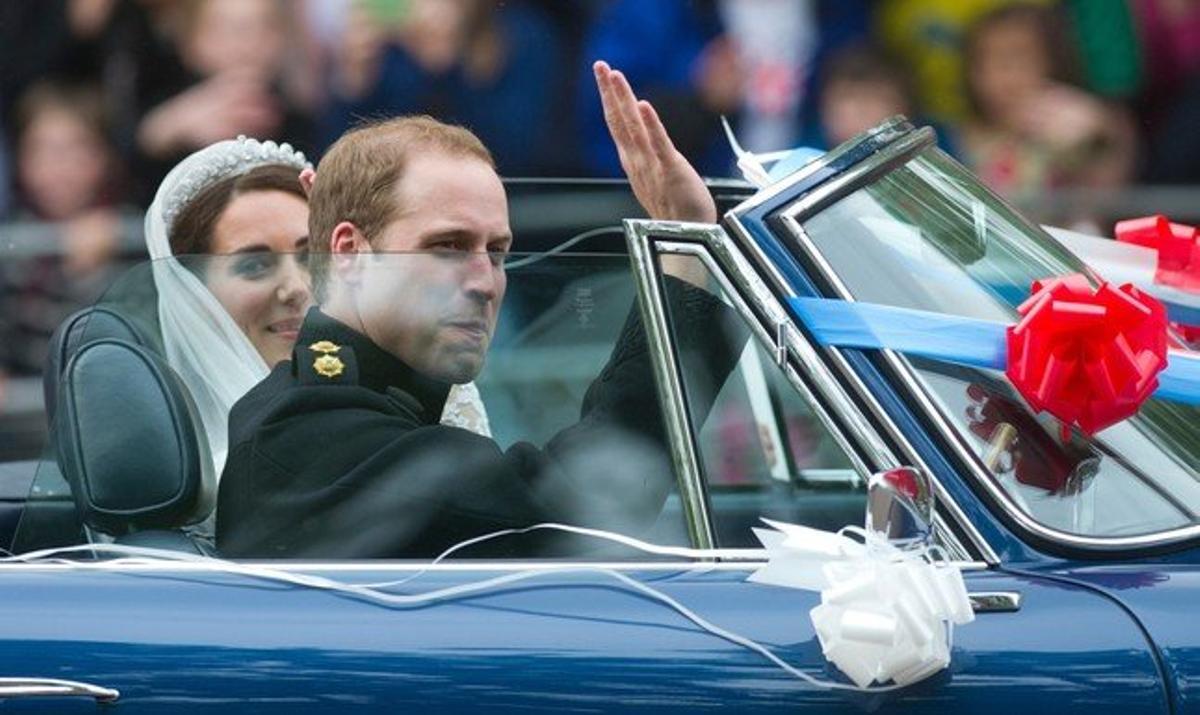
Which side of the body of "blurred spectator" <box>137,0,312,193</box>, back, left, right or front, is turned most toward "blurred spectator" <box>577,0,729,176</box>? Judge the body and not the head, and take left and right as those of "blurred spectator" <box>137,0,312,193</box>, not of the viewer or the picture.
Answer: left

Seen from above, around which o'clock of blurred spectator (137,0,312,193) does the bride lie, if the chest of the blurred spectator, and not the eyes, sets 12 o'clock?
The bride is roughly at 12 o'clock from the blurred spectator.

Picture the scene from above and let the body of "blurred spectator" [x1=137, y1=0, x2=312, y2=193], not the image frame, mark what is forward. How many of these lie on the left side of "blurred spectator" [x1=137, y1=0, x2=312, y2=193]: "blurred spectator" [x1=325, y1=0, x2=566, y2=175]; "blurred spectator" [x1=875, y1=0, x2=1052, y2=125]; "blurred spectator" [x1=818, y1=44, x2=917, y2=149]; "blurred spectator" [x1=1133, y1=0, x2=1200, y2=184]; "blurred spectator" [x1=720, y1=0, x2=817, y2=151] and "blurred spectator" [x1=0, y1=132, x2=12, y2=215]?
5

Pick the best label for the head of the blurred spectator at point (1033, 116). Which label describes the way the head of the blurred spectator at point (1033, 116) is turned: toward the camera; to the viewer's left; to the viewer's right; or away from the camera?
toward the camera

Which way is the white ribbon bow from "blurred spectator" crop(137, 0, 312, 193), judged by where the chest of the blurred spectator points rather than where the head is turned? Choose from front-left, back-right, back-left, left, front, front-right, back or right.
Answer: front

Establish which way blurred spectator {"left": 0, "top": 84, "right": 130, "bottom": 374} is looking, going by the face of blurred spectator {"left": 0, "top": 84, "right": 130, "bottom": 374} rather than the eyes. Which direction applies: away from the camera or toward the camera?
toward the camera

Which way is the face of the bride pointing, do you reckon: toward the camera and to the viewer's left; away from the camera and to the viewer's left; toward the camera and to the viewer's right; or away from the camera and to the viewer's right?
toward the camera and to the viewer's right

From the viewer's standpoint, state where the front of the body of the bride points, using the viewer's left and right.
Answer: facing the viewer and to the right of the viewer

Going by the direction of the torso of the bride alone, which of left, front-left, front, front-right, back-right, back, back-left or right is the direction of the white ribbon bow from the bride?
front

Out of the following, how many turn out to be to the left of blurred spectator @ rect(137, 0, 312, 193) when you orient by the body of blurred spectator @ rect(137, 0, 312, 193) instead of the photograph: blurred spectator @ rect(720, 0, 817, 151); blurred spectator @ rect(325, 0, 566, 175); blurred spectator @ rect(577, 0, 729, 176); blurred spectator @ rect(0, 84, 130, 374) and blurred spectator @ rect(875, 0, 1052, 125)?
4

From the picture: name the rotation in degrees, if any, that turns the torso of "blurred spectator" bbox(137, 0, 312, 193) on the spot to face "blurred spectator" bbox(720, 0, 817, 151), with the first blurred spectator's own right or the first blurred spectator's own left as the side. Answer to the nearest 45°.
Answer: approximately 90° to the first blurred spectator's own left

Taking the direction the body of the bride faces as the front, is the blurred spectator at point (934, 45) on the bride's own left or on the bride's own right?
on the bride's own left

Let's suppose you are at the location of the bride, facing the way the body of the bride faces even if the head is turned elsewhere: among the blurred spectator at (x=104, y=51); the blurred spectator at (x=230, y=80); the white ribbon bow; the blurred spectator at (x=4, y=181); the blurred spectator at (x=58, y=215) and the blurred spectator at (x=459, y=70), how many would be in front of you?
1

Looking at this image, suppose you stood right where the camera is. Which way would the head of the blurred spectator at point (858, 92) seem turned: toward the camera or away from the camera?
toward the camera

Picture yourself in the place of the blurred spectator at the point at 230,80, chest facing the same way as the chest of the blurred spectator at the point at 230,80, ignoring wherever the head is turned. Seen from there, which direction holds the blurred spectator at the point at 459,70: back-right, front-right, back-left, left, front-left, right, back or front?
left

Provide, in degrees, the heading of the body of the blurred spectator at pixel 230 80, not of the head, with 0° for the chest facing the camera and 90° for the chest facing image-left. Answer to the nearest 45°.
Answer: approximately 0°

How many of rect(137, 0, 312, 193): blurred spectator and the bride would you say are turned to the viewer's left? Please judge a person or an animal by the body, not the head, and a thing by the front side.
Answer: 0
